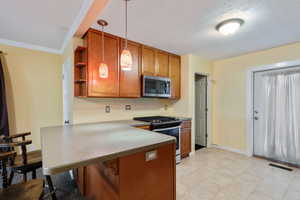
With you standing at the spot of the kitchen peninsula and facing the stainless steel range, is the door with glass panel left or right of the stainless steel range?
right

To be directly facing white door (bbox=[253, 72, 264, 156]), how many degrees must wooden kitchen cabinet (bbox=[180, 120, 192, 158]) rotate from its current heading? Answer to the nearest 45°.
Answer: approximately 45° to its left

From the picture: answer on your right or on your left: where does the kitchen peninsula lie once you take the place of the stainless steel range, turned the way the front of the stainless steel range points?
on your right

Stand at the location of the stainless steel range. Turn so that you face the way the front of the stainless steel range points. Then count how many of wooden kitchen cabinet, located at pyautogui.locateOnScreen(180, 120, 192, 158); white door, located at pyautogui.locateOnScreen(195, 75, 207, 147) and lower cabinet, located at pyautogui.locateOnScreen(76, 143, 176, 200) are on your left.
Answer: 2

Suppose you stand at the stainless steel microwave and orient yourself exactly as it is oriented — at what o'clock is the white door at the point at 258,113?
The white door is roughly at 10 o'clock from the stainless steel microwave.

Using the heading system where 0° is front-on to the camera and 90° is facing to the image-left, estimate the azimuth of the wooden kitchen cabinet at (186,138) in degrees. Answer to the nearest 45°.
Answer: approximately 315°

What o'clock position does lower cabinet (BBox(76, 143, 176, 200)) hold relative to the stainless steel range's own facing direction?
The lower cabinet is roughly at 2 o'clock from the stainless steel range.

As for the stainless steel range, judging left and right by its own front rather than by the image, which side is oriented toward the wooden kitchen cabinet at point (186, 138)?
left

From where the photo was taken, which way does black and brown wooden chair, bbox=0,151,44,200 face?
to the viewer's right
